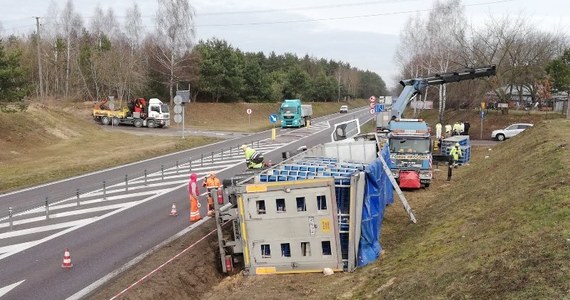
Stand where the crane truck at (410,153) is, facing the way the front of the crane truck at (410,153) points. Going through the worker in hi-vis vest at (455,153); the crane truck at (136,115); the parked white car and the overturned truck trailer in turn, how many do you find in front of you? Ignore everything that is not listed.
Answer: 1

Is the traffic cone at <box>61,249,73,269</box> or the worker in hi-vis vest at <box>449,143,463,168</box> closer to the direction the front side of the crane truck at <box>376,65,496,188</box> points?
the traffic cone

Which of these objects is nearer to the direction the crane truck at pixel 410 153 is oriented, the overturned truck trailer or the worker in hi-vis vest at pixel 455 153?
the overturned truck trailer

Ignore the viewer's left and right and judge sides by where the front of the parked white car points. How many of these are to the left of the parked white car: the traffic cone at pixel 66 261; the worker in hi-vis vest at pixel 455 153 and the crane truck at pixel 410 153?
3

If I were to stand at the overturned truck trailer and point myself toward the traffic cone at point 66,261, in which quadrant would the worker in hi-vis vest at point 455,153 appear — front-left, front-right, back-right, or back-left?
back-right

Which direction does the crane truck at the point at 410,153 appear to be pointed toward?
toward the camera

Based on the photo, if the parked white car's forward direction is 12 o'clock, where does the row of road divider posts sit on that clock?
The row of road divider posts is roughly at 10 o'clock from the parked white car.

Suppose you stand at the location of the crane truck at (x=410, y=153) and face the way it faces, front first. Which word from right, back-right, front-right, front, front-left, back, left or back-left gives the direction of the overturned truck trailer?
front

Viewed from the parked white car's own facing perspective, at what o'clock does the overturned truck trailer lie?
The overturned truck trailer is roughly at 9 o'clock from the parked white car.

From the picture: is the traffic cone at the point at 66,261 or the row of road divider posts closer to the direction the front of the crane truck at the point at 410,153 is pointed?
the traffic cone

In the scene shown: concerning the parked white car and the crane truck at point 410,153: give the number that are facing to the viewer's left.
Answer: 1

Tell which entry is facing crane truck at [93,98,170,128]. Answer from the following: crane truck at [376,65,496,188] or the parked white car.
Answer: the parked white car

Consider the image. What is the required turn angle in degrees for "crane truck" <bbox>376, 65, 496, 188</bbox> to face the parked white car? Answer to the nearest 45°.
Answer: approximately 180°

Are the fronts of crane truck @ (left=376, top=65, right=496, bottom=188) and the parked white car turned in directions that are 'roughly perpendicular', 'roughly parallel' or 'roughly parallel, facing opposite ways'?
roughly perpendicular
